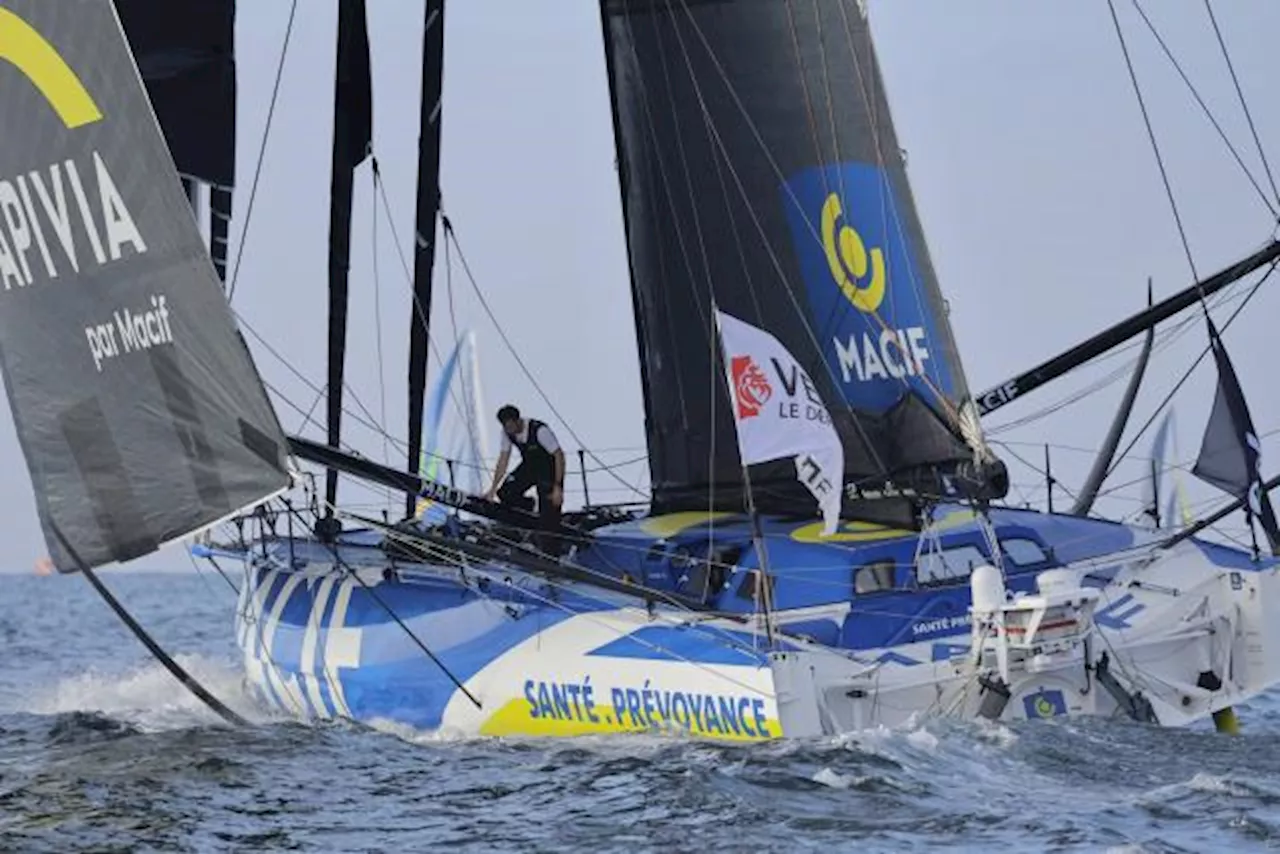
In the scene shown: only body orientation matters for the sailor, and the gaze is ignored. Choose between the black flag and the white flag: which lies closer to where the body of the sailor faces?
the white flag

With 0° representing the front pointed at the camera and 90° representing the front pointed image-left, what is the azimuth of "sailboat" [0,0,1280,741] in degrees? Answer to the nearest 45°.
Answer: approximately 135°

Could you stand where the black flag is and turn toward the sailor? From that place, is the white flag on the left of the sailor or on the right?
left

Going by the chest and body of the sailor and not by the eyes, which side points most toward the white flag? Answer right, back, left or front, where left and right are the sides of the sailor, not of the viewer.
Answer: left

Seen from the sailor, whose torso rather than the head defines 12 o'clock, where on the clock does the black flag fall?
The black flag is roughly at 8 o'clock from the sailor.

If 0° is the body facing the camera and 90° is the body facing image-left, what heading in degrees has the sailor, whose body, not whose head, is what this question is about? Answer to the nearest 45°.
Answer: approximately 45°
